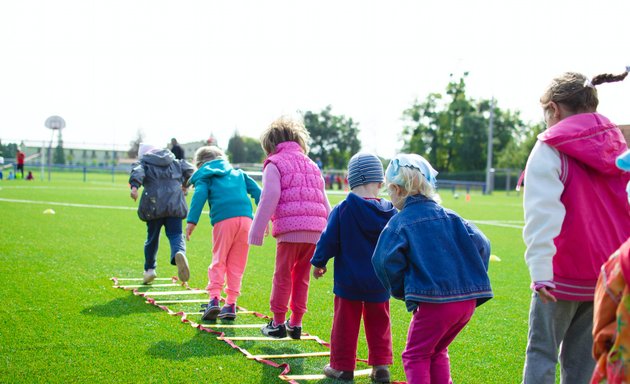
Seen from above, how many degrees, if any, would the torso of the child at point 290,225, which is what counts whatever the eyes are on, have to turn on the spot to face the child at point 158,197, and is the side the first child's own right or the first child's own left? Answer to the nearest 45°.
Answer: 0° — they already face them

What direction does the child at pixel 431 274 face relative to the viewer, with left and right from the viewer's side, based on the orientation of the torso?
facing away from the viewer and to the left of the viewer

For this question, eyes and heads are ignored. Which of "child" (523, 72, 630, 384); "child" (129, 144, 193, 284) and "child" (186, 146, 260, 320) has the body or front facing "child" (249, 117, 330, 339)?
"child" (523, 72, 630, 384)

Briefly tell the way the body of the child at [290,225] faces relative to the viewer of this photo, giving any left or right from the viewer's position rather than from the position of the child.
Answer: facing away from the viewer and to the left of the viewer

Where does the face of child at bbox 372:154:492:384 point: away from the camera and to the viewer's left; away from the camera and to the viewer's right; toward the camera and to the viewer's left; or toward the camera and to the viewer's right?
away from the camera and to the viewer's left

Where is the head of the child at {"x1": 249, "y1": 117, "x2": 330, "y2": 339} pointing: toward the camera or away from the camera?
away from the camera

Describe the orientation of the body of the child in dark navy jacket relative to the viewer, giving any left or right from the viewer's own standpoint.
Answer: facing away from the viewer

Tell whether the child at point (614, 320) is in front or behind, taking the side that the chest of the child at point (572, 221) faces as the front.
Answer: behind
